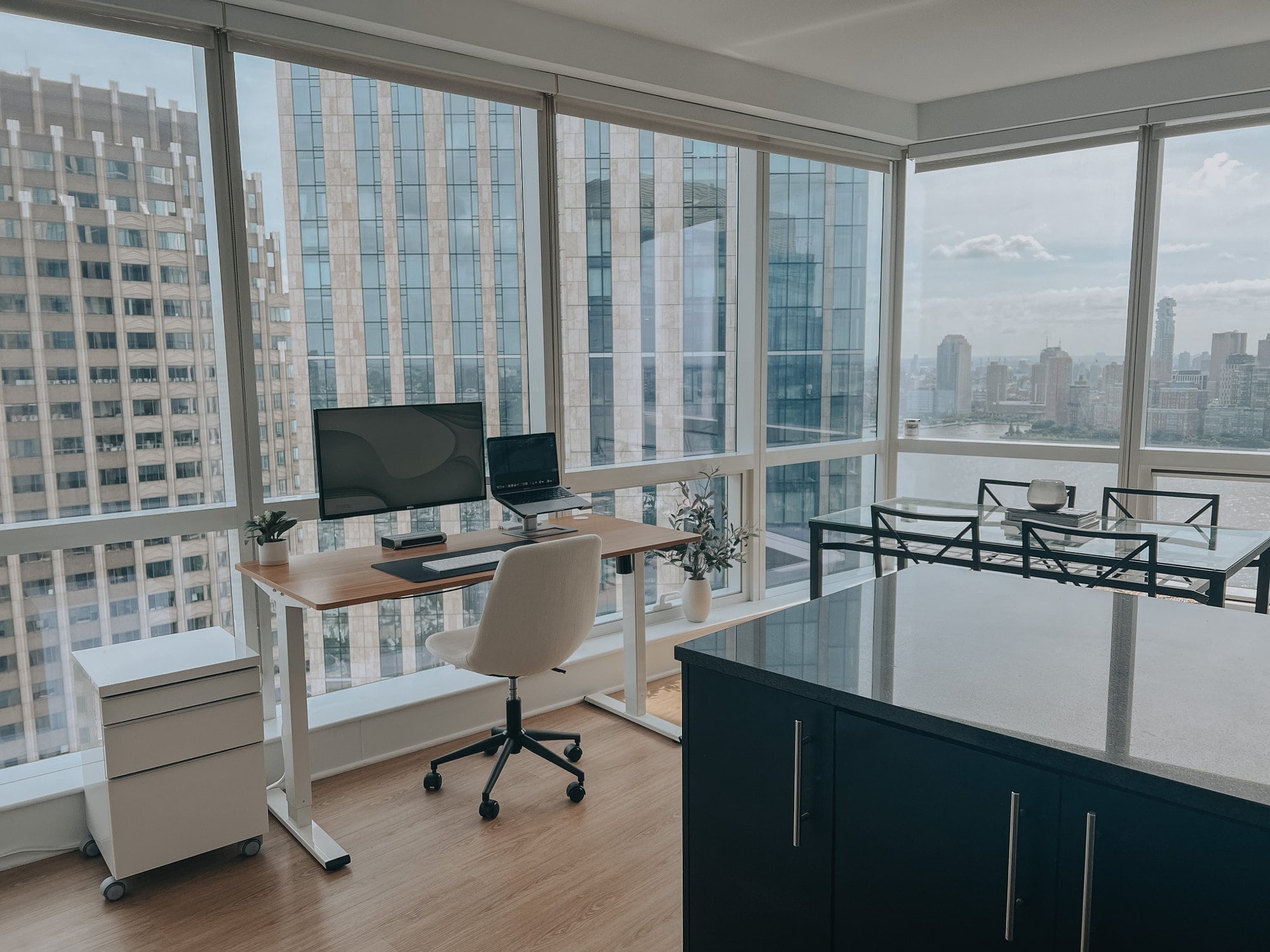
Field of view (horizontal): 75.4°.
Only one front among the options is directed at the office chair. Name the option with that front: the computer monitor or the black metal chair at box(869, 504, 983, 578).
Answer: the computer monitor

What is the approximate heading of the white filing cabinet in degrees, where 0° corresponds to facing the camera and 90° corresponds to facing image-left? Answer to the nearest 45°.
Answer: approximately 0°

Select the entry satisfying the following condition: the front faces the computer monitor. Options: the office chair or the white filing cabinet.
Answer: the office chair

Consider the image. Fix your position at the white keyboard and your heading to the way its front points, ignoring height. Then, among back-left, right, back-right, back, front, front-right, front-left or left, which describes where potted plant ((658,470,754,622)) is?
left

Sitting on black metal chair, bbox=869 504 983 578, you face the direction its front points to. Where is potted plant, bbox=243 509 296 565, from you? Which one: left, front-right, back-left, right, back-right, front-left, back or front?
back-left

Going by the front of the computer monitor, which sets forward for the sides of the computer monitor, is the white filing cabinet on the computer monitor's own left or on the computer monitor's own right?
on the computer monitor's own right

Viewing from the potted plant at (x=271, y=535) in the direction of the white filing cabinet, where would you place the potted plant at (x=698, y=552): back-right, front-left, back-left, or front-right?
back-left

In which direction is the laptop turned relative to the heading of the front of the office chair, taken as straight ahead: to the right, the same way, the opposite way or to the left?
the opposite way

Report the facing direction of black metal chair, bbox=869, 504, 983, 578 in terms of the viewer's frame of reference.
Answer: facing away from the viewer

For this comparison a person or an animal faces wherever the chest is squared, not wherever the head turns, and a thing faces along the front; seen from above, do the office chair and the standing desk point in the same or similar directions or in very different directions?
very different directions
